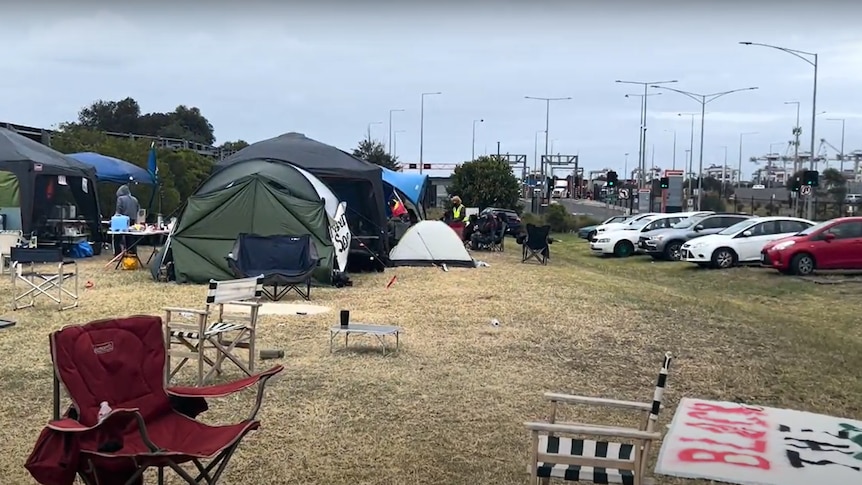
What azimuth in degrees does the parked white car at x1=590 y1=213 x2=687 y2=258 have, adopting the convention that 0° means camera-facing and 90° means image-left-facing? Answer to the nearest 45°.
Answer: approximately 45°

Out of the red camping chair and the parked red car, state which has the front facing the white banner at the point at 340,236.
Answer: the parked red car

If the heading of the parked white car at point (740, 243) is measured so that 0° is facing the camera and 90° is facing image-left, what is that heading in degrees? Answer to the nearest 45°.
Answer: approximately 45°

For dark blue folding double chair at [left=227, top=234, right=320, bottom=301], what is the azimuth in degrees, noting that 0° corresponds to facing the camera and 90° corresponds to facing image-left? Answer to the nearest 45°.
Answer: approximately 0°

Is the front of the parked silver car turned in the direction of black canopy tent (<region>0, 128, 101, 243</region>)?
yes

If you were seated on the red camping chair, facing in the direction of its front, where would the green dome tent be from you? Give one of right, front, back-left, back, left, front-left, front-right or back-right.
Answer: back-left

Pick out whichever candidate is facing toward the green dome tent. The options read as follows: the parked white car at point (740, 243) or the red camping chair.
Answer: the parked white car

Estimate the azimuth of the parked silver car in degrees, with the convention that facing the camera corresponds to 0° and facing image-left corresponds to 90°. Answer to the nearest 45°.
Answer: approximately 45°

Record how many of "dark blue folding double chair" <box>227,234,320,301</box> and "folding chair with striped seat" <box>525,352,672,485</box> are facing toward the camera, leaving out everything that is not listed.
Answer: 1
